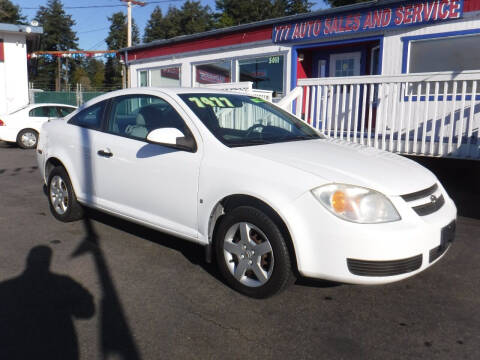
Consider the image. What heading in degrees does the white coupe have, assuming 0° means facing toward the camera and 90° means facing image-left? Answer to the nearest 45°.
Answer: approximately 315°

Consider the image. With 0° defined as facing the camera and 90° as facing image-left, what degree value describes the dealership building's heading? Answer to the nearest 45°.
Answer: approximately 45°

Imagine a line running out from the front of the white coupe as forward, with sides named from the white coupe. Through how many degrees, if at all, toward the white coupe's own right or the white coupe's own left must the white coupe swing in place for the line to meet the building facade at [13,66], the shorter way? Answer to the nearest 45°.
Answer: approximately 180°

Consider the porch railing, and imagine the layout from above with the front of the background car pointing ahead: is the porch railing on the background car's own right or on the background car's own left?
on the background car's own right

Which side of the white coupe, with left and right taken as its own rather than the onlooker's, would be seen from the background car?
back

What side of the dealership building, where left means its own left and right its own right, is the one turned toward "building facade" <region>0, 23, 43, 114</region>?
right
